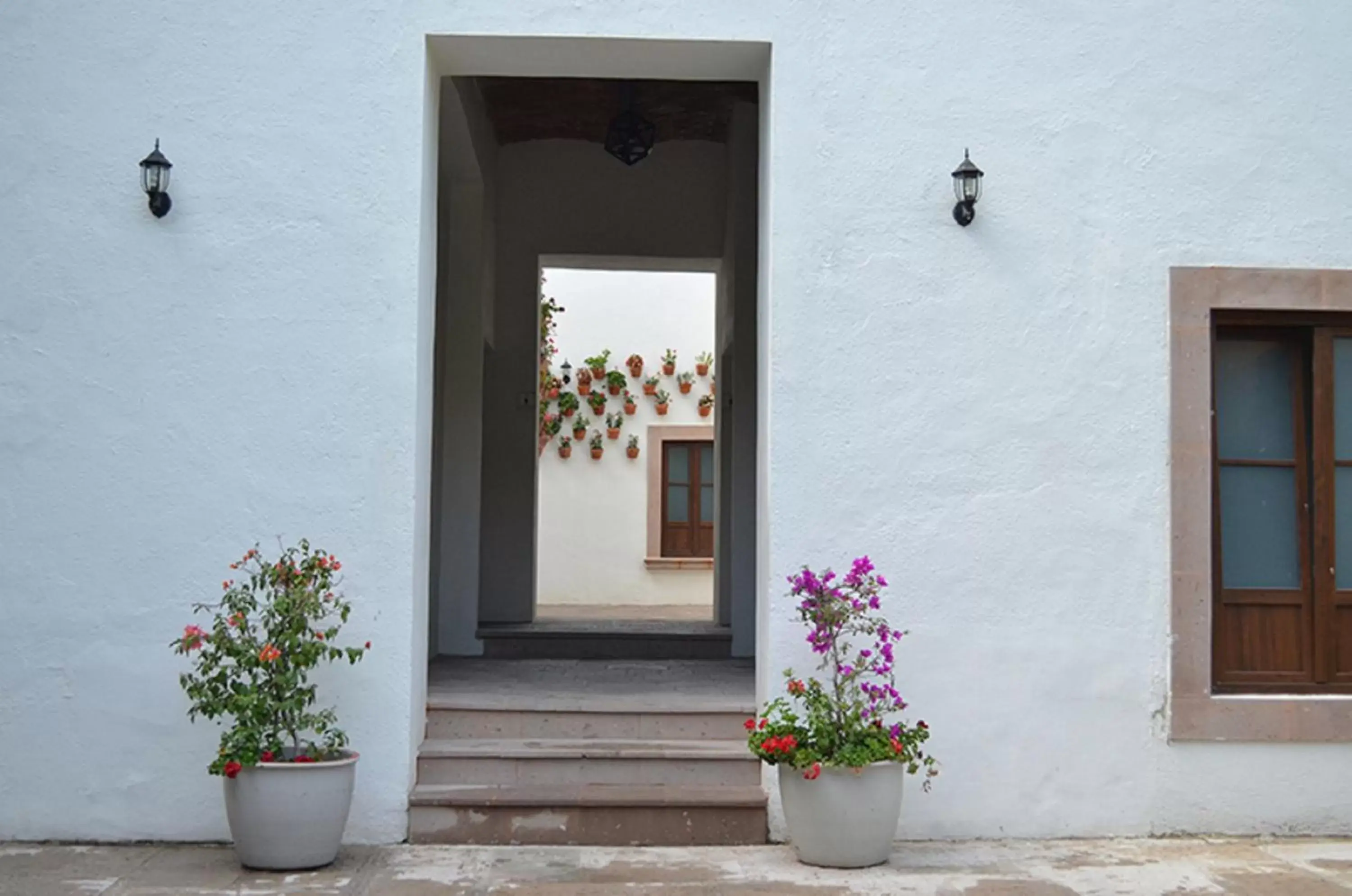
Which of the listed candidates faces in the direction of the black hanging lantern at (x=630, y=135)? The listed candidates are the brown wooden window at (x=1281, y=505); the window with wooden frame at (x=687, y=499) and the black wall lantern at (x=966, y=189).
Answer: the window with wooden frame at (x=687, y=499)

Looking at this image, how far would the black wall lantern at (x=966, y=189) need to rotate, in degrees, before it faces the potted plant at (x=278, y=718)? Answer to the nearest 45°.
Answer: approximately 90° to its right

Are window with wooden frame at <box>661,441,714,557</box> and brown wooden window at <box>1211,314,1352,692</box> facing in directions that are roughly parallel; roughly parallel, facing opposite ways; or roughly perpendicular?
roughly parallel

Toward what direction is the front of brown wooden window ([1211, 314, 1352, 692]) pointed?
toward the camera

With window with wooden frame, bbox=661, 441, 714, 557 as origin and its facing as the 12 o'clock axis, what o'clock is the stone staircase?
The stone staircase is roughly at 12 o'clock from the window with wooden frame.

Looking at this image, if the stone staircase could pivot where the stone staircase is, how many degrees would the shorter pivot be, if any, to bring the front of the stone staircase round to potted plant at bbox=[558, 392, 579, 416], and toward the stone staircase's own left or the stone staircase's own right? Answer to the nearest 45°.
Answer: approximately 180°

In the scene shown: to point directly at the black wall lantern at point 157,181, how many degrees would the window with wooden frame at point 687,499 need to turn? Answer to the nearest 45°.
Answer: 0° — it already faces it

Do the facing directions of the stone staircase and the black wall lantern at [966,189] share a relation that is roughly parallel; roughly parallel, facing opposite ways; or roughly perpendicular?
roughly parallel

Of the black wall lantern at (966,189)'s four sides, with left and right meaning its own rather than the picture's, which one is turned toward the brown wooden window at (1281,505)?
left

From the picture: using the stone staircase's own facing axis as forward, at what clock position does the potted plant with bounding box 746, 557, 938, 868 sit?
The potted plant is roughly at 10 o'clock from the stone staircase.

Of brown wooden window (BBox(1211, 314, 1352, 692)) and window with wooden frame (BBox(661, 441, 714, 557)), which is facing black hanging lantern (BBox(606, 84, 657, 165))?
window with wooden frame (BBox(661, 441, 714, 557))

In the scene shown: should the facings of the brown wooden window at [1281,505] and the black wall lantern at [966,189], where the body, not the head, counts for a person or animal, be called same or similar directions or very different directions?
same or similar directions

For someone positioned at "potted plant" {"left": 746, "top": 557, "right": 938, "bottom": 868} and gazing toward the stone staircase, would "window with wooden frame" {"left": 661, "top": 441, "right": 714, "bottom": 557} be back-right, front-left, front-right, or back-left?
front-right

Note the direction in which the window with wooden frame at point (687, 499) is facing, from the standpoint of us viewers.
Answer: facing the viewer
